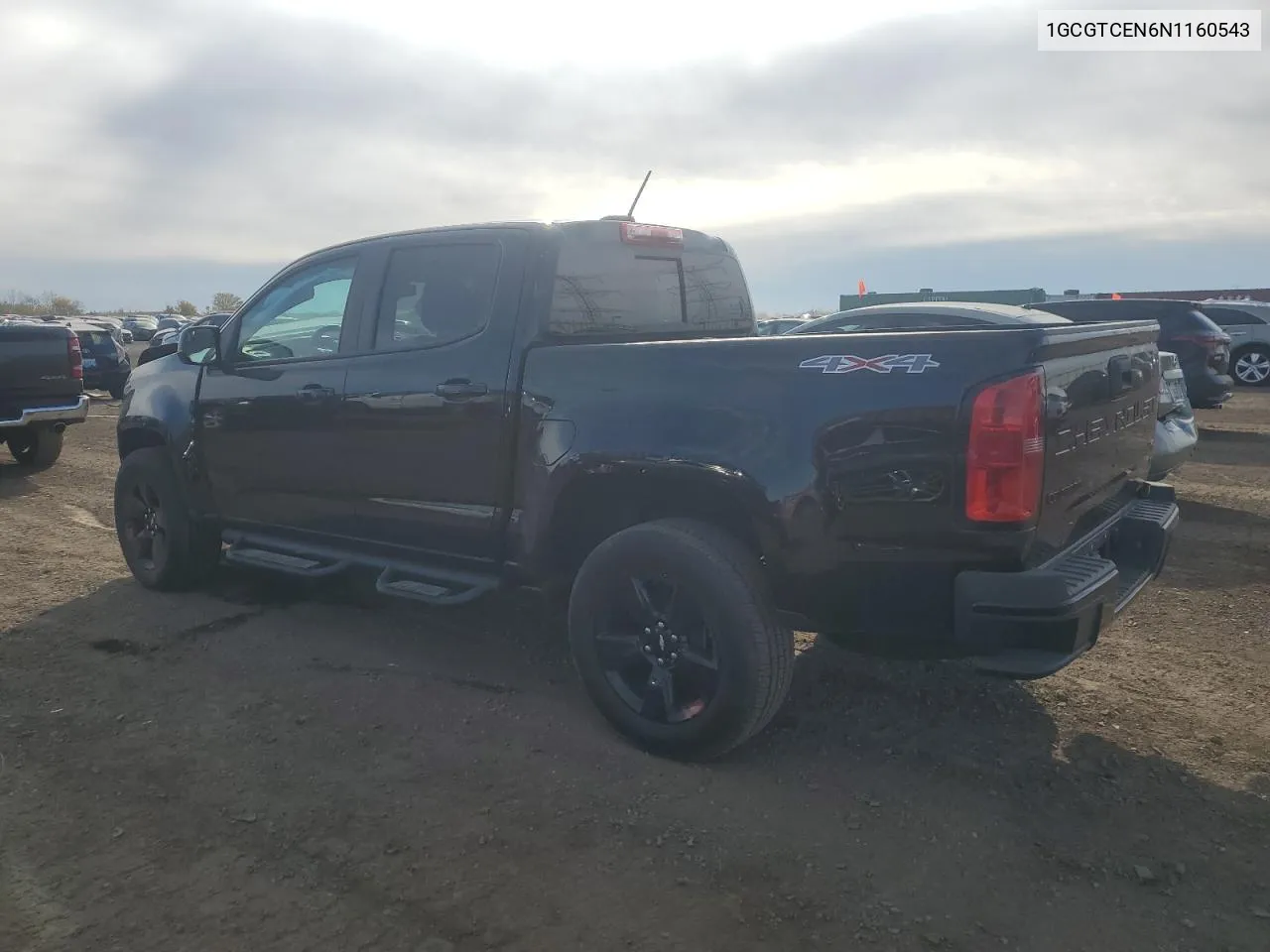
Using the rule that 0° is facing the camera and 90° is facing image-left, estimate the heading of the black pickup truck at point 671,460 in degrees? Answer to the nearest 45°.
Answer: approximately 135°

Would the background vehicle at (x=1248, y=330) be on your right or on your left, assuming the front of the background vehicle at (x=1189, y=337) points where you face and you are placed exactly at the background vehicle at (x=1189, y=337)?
on your right

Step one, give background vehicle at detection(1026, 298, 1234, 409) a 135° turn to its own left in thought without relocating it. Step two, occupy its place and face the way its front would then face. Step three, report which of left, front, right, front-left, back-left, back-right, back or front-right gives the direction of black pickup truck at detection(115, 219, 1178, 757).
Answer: front

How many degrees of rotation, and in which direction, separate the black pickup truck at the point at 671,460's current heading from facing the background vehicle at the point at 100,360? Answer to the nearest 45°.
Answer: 0° — it already faces it

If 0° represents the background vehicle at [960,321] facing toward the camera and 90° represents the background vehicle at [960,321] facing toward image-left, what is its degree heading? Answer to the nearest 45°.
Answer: approximately 135°

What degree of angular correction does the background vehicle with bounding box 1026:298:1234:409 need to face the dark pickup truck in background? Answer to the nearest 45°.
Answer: approximately 90° to its left

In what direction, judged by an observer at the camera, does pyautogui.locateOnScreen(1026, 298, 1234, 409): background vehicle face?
facing away from the viewer and to the left of the viewer

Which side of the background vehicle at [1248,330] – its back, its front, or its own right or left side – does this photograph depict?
left

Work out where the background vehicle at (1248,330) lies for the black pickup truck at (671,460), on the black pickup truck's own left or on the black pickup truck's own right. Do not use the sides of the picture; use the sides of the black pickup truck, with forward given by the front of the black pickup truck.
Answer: on the black pickup truck's own right
